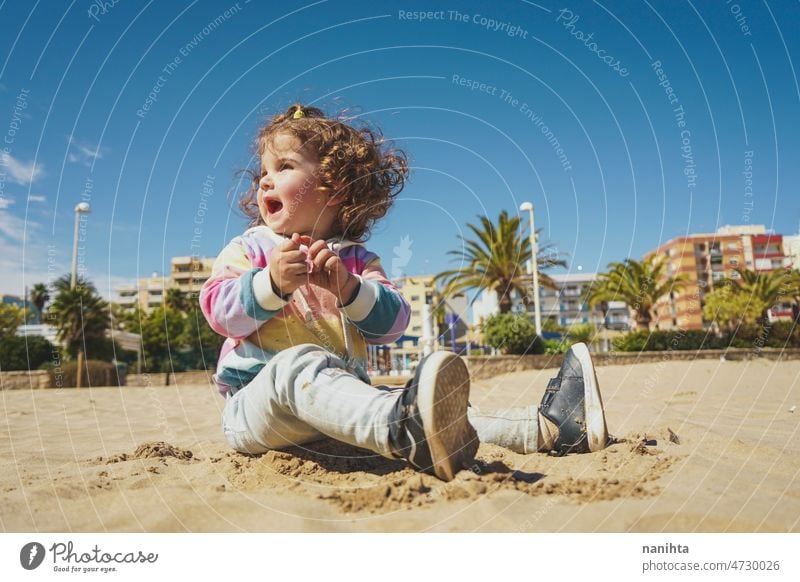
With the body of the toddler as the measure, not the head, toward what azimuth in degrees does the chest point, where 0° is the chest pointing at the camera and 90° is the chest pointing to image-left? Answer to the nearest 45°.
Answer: approximately 315°

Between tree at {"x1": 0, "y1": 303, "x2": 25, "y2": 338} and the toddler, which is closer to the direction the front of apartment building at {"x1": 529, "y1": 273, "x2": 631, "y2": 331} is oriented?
the toddler

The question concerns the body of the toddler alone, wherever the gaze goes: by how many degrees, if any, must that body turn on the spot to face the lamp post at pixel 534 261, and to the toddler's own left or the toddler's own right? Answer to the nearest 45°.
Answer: approximately 135° to the toddler's own left

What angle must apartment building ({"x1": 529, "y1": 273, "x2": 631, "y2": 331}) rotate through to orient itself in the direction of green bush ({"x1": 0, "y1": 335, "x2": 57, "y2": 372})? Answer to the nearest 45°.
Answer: approximately 45° to its right

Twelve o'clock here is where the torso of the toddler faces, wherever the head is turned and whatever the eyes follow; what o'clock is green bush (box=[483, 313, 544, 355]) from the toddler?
The green bush is roughly at 8 o'clock from the toddler.

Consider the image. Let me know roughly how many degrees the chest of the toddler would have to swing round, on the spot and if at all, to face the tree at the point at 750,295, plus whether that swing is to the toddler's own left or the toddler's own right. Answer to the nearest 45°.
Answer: approximately 90° to the toddler's own left

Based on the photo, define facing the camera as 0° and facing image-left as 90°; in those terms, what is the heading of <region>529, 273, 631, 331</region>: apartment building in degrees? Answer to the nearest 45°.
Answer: approximately 0°

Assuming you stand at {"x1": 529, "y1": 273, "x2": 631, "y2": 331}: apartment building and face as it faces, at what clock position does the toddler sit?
The toddler is roughly at 12 o'clock from the apartment building.

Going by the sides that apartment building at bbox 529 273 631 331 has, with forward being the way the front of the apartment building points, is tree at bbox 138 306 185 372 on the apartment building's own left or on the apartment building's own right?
on the apartment building's own right

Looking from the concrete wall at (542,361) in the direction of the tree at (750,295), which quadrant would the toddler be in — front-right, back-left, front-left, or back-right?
back-right
